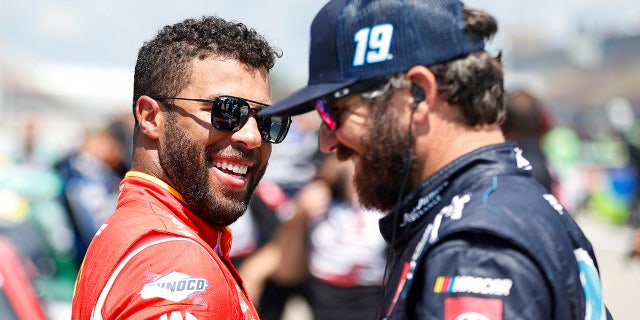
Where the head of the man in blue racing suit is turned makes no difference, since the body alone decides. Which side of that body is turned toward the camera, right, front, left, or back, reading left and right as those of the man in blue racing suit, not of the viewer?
left

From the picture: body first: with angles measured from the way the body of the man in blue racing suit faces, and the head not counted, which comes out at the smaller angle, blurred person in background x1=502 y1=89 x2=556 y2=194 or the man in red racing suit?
the man in red racing suit

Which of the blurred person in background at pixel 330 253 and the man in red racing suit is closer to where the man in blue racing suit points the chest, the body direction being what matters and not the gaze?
the man in red racing suit

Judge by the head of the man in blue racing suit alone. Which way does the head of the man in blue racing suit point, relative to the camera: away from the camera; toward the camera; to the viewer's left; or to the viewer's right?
to the viewer's left

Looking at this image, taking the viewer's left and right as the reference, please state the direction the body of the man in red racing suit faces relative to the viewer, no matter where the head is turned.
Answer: facing to the right of the viewer

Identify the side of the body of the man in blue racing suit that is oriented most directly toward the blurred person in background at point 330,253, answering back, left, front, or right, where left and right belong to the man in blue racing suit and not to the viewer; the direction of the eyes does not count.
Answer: right

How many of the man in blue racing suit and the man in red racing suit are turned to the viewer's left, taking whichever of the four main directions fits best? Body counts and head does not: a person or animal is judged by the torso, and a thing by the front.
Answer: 1

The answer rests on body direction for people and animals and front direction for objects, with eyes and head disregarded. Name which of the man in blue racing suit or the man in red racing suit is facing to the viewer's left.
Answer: the man in blue racing suit
